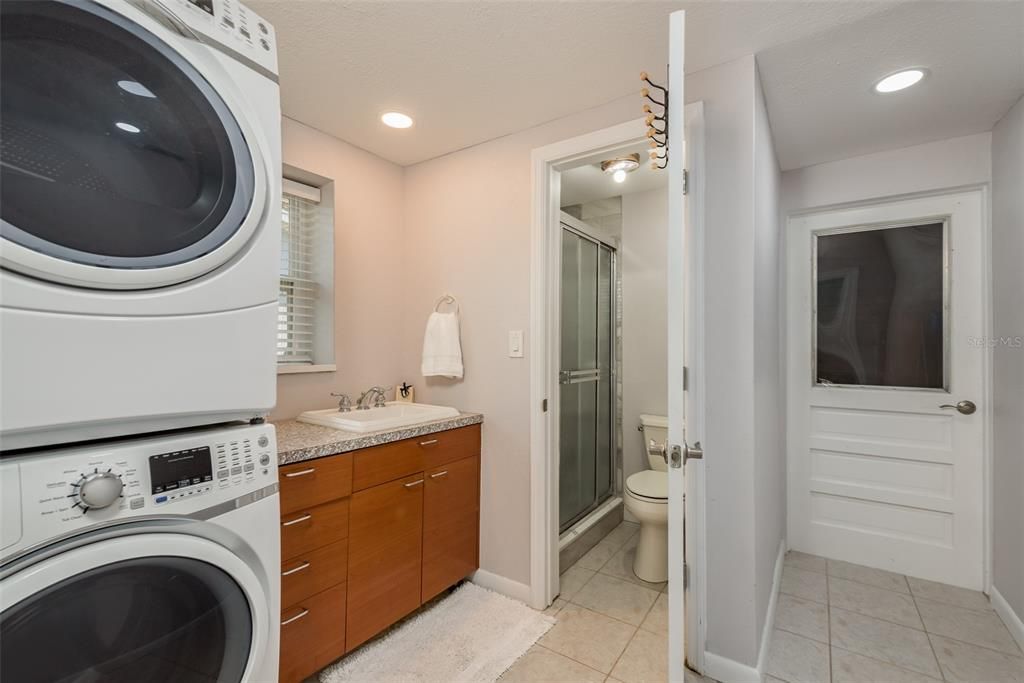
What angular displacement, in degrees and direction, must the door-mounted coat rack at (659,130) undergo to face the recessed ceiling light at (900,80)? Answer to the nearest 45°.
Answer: approximately 135° to its right

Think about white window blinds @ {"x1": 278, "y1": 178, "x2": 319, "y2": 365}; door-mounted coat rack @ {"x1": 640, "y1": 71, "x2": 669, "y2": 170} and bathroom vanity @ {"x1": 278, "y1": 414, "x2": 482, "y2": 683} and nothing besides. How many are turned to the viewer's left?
1

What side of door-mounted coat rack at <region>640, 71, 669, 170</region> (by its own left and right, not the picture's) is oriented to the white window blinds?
front

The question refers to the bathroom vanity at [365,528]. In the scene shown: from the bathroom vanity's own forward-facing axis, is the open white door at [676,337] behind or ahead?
ahead

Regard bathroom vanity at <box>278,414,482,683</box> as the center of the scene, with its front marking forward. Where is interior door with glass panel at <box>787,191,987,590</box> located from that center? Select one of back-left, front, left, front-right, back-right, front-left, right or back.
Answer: front-left

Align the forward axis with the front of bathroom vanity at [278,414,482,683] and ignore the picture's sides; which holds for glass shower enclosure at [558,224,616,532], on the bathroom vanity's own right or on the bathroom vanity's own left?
on the bathroom vanity's own left

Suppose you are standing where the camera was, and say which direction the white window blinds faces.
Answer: facing the viewer and to the right of the viewer

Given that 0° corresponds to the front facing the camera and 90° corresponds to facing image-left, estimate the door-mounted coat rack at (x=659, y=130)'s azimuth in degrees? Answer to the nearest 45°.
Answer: approximately 90°
